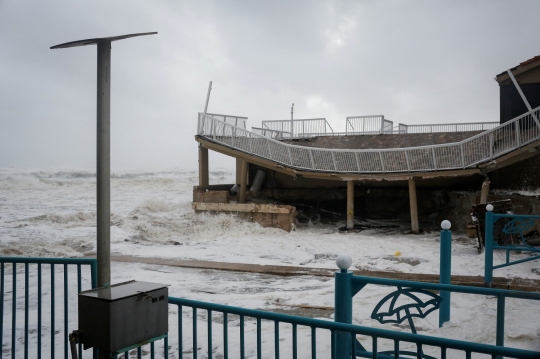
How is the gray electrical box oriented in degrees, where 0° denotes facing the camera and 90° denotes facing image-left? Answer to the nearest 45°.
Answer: approximately 315°

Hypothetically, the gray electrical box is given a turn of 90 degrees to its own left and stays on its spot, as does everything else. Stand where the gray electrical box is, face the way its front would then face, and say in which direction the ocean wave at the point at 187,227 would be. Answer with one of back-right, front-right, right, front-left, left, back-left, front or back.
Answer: front-left

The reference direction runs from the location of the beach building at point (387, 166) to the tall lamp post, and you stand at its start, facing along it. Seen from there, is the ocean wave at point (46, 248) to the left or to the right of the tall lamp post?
right

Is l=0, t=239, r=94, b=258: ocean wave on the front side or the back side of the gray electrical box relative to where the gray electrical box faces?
on the back side

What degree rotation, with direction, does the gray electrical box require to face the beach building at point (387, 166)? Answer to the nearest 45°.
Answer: approximately 90° to its left
